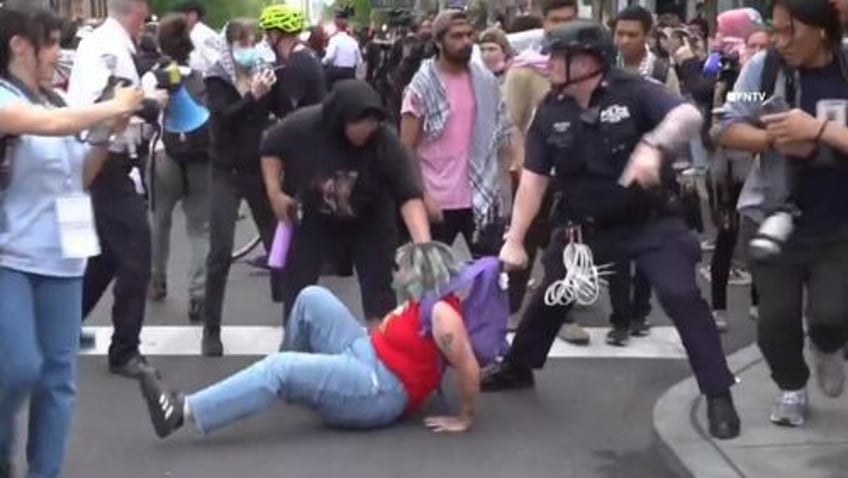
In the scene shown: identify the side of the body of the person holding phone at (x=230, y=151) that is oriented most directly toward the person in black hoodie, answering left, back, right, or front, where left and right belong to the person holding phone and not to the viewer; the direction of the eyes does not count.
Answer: front

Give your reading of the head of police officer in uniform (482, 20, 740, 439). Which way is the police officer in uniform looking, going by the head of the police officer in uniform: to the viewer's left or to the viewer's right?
to the viewer's left

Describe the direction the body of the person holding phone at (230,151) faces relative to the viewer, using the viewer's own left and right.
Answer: facing the viewer and to the right of the viewer

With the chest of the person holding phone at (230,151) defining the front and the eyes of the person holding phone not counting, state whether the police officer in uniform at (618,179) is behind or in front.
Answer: in front
